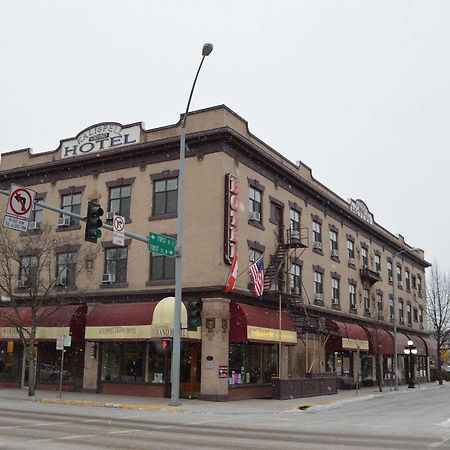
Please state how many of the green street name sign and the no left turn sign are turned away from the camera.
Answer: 0

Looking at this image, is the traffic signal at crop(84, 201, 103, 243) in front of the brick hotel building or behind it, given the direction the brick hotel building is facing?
in front

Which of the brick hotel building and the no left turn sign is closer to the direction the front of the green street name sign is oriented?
the no left turn sign

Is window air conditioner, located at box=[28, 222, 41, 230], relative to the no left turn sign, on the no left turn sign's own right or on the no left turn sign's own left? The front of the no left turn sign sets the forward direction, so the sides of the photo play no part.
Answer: on the no left turn sign's own left

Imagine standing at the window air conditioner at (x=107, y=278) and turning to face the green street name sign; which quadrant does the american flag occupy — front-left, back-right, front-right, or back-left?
front-left

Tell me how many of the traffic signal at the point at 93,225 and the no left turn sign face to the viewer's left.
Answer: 0

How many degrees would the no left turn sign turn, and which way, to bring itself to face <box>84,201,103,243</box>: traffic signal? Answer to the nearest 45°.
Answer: approximately 45° to its left

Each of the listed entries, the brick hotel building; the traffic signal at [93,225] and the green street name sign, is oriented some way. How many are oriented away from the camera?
0

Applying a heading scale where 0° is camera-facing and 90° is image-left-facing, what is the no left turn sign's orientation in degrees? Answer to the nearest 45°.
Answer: approximately 315°

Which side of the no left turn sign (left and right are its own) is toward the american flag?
left

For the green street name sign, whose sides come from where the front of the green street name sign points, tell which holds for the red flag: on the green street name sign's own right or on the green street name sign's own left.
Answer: on the green street name sign's own left

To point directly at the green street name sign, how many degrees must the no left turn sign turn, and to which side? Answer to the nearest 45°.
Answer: approximately 90° to its left

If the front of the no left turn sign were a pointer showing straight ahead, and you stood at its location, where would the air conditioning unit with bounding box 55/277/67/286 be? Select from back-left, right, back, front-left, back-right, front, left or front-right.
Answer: back-left

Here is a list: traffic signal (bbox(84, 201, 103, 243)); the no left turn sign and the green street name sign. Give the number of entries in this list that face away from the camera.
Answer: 0

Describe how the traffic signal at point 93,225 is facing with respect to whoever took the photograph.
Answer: facing the viewer and to the right of the viewer
